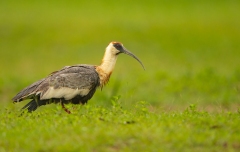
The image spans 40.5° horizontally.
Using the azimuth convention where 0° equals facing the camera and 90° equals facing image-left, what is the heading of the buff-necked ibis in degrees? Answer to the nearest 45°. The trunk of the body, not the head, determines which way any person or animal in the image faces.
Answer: approximately 270°
